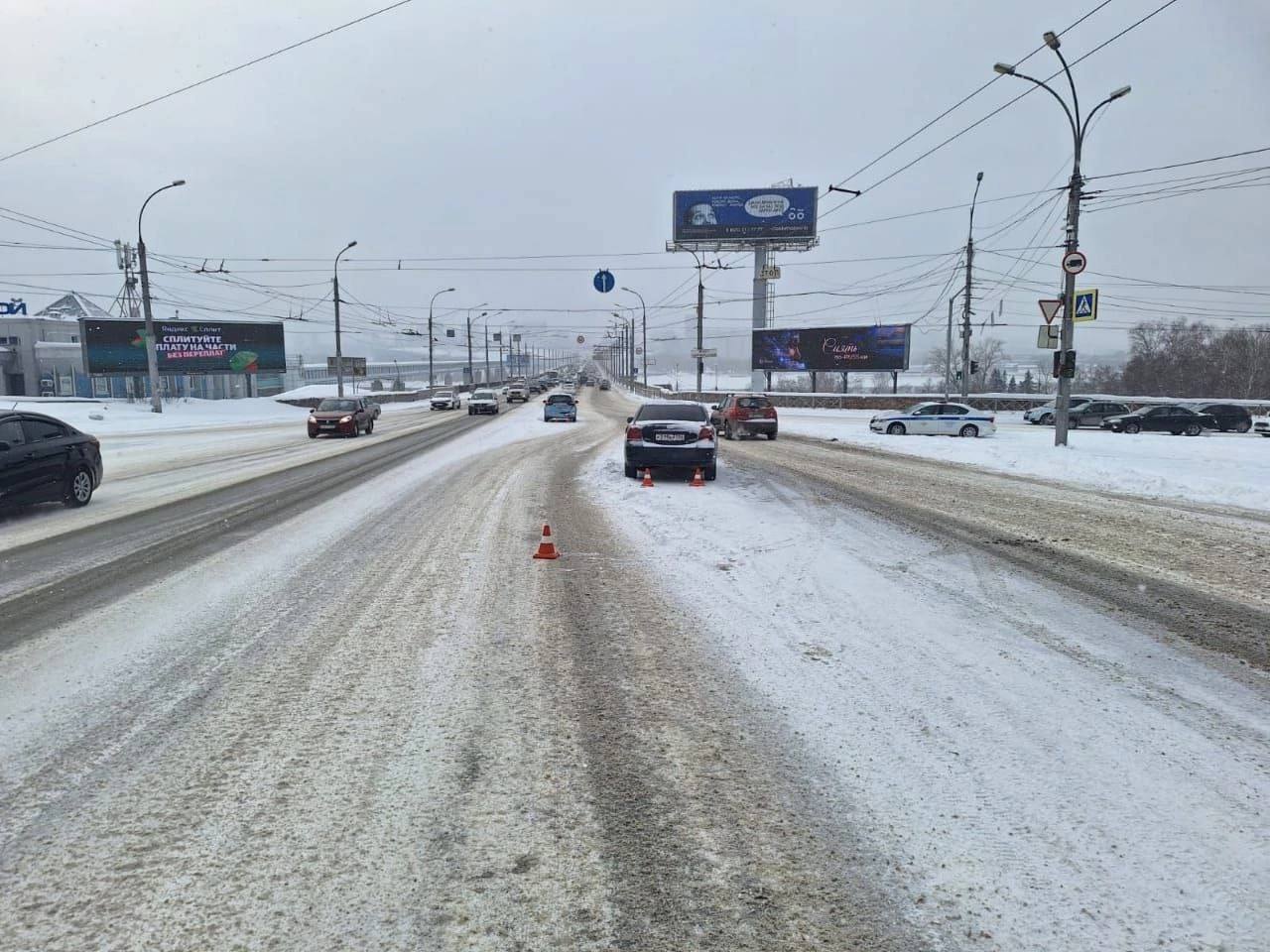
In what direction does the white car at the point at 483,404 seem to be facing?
toward the camera

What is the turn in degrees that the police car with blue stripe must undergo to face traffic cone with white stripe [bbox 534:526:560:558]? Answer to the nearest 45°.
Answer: approximately 90° to its left

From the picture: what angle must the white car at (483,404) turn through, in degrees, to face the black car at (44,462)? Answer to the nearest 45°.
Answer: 0° — it already faces it

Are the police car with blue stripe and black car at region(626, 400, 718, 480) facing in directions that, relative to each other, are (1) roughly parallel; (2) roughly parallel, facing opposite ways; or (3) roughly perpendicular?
roughly perpendicular

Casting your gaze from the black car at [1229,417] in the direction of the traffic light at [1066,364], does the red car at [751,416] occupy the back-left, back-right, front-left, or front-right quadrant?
front-right

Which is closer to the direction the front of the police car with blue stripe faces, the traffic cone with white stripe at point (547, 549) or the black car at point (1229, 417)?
the traffic cone with white stripe

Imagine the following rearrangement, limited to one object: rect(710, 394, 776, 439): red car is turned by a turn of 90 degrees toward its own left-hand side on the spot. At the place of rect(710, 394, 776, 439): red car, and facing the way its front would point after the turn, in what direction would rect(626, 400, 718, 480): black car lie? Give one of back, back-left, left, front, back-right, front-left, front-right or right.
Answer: front-left

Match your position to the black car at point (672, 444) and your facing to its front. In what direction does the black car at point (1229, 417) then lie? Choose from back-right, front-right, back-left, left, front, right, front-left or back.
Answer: front-right

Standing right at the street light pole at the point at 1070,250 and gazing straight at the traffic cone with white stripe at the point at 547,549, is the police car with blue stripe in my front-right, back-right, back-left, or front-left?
back-right

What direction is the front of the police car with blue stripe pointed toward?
to the viewer's left

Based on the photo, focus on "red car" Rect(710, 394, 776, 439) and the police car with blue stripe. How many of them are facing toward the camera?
0

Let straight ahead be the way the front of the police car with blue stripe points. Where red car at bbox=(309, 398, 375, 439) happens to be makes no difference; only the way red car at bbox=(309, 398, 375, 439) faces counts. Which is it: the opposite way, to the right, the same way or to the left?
to the left

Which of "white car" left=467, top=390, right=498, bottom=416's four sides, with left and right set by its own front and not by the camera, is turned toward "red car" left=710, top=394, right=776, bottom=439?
front

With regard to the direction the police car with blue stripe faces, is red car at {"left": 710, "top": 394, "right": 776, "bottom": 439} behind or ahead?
ahead

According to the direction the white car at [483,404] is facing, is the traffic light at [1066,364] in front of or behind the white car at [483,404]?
in front

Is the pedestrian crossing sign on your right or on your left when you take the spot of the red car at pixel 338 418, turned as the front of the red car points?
on your left
